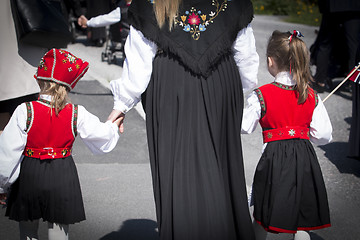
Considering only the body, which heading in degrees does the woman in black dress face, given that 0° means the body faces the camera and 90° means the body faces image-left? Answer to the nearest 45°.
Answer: approximately 180°

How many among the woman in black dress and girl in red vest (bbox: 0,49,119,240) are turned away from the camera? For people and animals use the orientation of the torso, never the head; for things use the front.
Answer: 2

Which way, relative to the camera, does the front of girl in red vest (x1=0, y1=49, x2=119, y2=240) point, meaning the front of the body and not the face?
away from the camera

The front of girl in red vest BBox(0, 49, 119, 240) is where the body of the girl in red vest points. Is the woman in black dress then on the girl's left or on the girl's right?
on the girl's right

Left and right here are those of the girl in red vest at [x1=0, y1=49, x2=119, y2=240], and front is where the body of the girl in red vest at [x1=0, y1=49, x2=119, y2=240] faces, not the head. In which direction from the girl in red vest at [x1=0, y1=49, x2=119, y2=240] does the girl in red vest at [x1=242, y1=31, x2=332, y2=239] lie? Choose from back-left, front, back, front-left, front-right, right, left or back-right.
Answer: right

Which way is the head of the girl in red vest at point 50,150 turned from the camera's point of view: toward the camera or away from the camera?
away from the camera

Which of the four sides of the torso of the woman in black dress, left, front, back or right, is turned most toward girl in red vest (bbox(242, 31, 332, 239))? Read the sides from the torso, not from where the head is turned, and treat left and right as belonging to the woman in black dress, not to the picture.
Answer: right

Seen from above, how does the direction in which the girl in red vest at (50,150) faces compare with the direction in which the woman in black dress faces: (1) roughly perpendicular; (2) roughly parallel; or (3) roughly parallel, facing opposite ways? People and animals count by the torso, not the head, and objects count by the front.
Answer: roughly parallel

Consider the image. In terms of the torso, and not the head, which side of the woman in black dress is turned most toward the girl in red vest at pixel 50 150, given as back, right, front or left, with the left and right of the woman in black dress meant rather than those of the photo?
left
